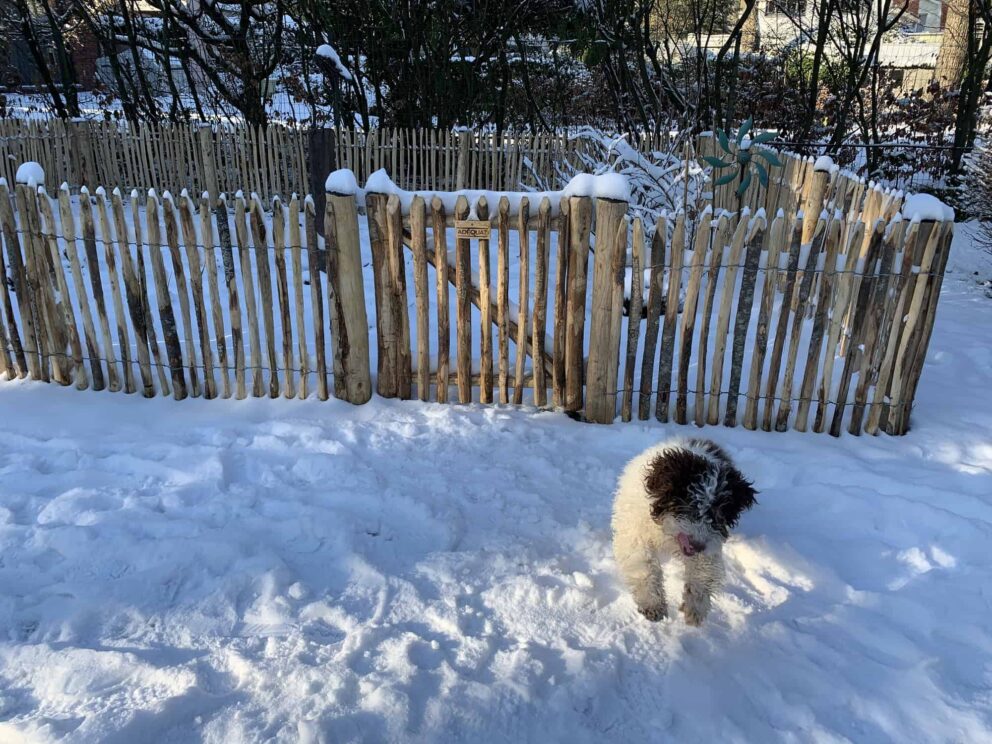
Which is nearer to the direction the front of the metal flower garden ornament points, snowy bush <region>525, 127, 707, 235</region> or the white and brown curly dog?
the white and brown curly dog

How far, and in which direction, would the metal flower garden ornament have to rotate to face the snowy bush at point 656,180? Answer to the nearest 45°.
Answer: approximately 90° to its right

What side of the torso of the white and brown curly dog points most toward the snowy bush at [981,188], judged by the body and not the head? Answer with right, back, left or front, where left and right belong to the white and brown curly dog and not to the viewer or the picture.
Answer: back

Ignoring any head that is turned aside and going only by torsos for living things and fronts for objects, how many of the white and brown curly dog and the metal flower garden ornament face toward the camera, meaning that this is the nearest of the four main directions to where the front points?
2

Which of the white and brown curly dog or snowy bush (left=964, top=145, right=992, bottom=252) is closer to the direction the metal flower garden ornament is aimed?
the white and brown curly dog

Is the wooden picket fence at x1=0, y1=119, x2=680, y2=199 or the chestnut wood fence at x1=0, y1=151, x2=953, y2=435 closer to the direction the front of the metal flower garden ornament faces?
the chestnut wood fence

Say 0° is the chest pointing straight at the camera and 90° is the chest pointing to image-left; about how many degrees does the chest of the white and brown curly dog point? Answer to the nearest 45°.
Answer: approximately 0°

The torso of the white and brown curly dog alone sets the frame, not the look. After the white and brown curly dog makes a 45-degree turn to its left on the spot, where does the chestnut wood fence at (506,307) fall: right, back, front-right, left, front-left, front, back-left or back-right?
back

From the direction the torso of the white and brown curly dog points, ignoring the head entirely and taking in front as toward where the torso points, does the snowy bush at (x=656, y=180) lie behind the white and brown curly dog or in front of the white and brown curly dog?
behind
